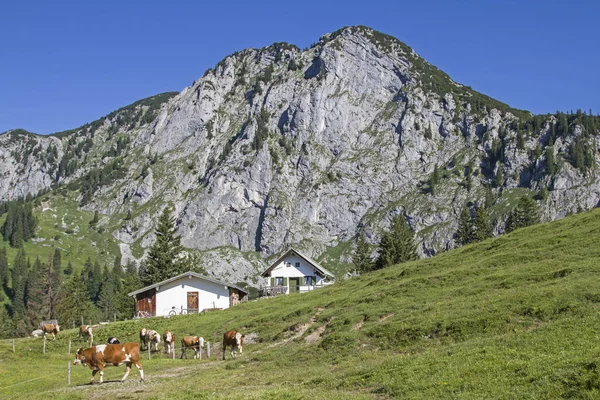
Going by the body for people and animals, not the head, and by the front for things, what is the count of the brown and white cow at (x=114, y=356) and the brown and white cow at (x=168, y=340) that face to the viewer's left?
1

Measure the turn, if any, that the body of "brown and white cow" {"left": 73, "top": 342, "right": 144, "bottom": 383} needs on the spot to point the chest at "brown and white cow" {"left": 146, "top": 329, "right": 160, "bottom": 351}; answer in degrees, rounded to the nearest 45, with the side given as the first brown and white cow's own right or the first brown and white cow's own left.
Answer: approximately 90° to the first brown and white cow's own right

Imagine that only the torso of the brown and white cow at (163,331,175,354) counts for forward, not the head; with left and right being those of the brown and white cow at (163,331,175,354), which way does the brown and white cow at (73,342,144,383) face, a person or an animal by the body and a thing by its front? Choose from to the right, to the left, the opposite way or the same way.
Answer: to the right

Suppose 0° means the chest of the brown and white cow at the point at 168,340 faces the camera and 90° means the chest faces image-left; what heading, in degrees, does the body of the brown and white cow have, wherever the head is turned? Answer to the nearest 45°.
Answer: approximately 0°

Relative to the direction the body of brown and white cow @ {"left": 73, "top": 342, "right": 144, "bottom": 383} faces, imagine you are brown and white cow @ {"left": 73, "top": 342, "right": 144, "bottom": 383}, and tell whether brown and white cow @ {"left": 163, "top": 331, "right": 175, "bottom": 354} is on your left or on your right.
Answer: on your right

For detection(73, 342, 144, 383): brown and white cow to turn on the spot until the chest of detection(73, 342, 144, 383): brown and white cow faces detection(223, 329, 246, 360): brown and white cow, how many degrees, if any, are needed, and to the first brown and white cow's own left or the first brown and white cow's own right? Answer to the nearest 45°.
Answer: approximately 135° to the first brown and white cow's own right

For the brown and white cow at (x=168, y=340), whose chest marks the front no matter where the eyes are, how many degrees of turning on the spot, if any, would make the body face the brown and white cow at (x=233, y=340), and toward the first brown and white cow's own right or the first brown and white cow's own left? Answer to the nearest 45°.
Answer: approximately 45° to the first brown and white cow's own left

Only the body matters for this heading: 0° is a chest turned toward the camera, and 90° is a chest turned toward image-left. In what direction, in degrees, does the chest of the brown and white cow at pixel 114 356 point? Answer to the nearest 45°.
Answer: approximately 90°
